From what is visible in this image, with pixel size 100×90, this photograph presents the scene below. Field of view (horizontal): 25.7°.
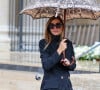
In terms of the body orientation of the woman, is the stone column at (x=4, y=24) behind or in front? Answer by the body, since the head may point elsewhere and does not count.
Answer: behind

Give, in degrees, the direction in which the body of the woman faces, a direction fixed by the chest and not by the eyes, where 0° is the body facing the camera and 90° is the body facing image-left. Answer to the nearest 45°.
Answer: approximately 315°
